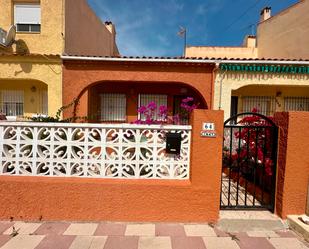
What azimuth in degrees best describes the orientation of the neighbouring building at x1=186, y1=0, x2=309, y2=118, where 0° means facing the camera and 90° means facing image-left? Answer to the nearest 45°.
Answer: approximately 0°

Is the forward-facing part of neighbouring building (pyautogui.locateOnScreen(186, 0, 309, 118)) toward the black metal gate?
yes

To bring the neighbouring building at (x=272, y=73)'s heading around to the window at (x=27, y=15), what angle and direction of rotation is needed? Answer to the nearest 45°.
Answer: approximately 45° to its right

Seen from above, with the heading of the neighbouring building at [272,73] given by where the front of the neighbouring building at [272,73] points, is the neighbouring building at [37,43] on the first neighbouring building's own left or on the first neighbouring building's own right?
on the first neighbouring building's own right

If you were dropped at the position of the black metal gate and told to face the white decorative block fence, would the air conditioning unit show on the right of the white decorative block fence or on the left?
right

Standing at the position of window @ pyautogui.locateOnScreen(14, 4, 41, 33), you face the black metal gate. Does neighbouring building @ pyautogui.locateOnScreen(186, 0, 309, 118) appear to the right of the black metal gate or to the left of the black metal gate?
left

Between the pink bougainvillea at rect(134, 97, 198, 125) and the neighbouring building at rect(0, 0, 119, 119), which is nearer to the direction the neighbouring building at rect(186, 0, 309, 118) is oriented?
the pink bougainvillea
